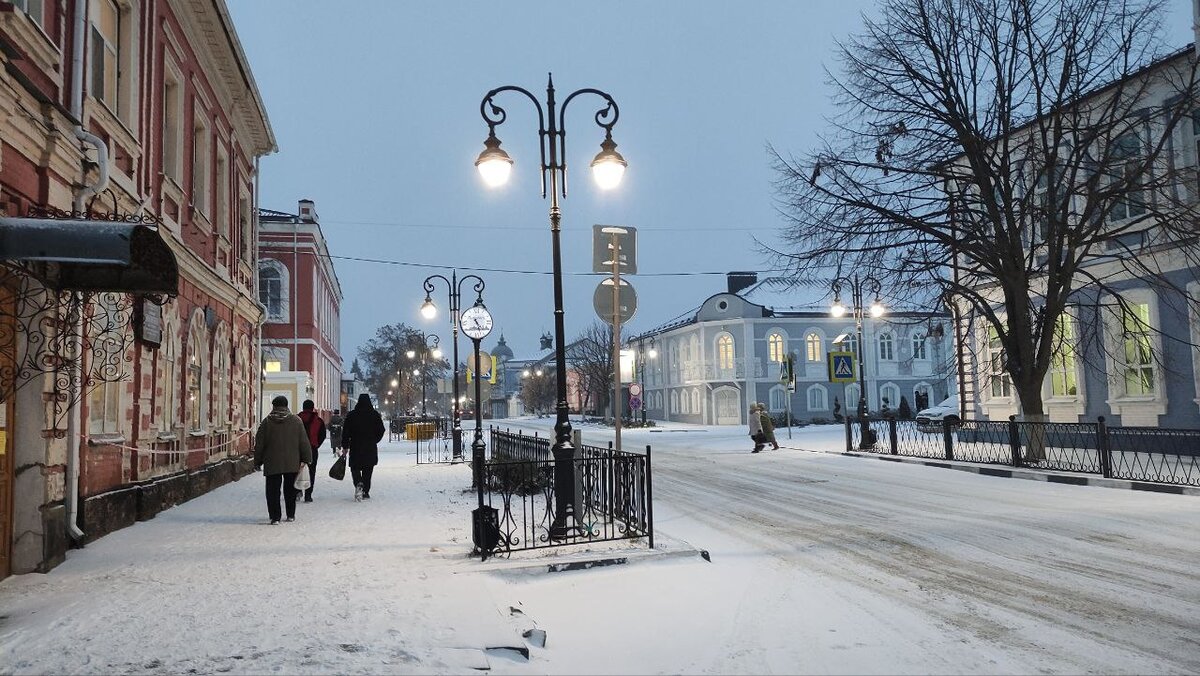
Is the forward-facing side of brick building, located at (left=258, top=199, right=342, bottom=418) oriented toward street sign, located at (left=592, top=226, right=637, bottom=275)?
no

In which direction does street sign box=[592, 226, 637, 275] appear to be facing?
away from the camera

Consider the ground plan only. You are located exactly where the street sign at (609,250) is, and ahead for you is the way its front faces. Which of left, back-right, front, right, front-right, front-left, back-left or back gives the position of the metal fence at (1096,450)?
front-right

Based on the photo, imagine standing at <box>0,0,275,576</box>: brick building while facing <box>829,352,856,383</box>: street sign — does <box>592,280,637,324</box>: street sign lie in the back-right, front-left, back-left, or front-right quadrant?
front-right

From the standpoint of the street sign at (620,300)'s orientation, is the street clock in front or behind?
in front

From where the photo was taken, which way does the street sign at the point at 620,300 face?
away from the camera

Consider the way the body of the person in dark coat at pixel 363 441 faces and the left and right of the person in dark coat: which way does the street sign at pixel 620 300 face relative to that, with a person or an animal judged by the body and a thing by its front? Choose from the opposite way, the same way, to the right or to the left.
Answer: the same way

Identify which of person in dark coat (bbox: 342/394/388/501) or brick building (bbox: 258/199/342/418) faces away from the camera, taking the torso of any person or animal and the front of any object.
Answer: the person in dark coat

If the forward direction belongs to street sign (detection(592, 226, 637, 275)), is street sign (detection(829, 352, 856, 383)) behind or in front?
in front

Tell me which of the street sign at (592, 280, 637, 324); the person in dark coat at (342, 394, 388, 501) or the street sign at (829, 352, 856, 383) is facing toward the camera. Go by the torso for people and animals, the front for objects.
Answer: the street sign at (829, 352, 856, 383)

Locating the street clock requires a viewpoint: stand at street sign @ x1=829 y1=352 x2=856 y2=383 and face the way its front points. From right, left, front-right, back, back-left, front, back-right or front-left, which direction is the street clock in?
front-right

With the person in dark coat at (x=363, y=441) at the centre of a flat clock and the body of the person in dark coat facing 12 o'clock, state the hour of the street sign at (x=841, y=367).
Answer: The street sign is roughly at 2 o'clock from the person in dark coat.

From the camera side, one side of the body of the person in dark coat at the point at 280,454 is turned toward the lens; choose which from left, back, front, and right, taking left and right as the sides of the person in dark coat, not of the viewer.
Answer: back

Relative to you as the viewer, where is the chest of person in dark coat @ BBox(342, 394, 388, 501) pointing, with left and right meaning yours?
facing away from the viewer

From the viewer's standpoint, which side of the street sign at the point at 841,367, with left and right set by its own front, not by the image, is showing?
front
